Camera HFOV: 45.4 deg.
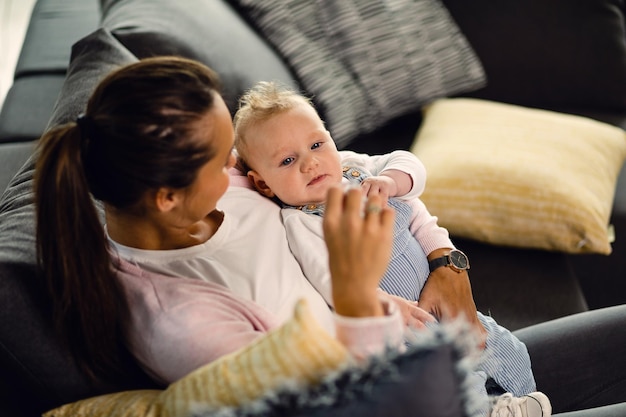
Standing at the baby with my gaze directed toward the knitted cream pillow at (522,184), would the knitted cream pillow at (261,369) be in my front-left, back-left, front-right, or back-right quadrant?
back-right

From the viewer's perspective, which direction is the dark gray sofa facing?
toward the camera

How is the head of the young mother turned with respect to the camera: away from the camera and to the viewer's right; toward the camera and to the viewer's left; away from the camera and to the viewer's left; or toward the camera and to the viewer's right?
away from the camera and to the viewer's right
